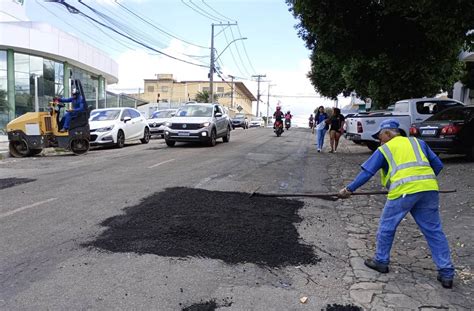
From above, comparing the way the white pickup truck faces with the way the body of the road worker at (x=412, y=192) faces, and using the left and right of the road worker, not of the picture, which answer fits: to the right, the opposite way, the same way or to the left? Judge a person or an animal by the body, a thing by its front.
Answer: to the right

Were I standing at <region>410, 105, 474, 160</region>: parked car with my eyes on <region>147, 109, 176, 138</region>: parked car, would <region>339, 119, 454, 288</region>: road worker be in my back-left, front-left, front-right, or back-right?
back-left

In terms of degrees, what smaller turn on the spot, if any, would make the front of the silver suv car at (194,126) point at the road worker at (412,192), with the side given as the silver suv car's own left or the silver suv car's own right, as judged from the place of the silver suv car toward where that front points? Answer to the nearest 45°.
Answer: approximately 45° to the silver suv car's own left

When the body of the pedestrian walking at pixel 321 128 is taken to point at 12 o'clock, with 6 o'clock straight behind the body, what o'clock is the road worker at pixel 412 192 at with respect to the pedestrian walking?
The road worker is roughly at 12 o'clock from the pedestrian walking.

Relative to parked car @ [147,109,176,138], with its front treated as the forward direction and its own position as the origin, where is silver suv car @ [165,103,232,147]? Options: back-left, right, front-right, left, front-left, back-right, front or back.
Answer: front-left

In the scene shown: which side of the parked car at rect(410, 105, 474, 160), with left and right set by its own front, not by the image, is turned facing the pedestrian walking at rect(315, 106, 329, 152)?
left

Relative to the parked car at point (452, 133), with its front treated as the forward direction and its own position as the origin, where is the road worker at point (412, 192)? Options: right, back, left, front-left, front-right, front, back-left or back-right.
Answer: back-right

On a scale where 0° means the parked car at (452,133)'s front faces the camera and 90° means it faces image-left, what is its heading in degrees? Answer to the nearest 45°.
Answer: approximately 225°

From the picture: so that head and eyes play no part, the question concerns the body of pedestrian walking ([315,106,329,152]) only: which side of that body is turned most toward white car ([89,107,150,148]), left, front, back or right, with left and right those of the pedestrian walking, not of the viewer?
right

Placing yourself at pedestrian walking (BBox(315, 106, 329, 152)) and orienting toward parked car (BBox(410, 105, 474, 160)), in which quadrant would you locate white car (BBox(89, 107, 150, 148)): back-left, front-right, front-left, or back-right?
back-right

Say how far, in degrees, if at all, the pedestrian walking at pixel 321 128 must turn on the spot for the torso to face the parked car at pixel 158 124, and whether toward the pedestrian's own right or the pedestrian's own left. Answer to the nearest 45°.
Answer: approximately 135° to the pedestrian's own right

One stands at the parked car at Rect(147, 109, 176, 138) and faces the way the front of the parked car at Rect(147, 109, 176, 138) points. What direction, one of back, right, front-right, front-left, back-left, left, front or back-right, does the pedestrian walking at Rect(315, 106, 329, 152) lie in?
left

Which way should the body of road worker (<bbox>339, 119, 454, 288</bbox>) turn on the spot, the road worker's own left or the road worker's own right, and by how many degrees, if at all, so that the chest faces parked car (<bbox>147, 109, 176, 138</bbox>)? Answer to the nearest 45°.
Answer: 0° — they already face it
